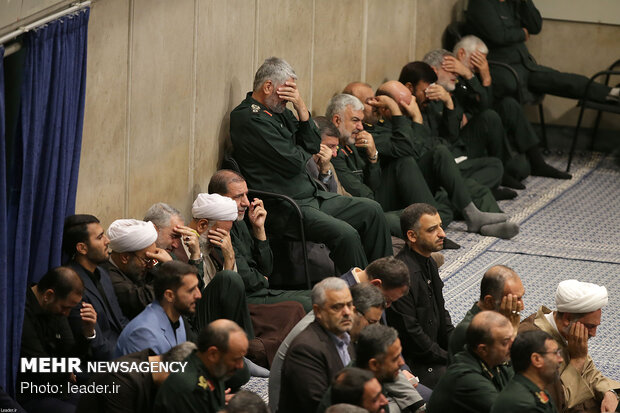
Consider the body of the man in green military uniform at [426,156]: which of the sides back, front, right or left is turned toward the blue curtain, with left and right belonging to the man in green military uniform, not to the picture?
right

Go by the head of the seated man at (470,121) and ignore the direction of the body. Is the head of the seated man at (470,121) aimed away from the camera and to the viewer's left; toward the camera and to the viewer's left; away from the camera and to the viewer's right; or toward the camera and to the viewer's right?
toward the camera and to the viewer's right

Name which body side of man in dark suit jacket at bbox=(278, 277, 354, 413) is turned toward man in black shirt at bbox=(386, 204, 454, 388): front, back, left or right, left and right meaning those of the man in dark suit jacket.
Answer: left

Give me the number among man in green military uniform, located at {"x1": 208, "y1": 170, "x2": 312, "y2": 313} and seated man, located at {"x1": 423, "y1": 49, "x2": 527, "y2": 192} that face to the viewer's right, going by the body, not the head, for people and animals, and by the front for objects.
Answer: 2

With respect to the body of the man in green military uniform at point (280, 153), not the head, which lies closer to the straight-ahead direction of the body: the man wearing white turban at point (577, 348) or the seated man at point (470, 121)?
the man wearing white turban

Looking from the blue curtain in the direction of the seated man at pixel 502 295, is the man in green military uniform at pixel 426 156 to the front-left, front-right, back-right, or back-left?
front-left
